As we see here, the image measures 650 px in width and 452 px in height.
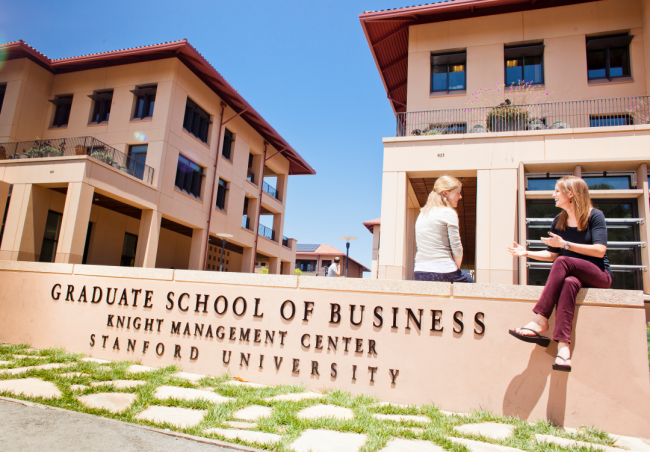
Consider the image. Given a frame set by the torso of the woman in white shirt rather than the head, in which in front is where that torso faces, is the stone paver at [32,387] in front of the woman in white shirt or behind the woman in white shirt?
behind

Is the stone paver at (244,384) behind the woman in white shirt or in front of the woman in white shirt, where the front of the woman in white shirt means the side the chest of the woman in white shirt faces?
behind

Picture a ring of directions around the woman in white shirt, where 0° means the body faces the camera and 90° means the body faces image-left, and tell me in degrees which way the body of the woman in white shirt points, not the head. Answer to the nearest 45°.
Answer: approximately 225°

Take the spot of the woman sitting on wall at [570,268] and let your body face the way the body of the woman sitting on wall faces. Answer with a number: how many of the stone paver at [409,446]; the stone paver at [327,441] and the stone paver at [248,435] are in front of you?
3

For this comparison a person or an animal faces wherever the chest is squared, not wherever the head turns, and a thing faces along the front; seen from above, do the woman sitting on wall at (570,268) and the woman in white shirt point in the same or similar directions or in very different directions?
very different directions

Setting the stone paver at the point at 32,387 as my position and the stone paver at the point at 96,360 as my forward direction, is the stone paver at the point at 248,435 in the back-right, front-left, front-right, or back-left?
back-right

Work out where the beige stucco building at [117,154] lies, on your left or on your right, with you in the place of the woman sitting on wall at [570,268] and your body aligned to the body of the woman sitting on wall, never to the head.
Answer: on your right

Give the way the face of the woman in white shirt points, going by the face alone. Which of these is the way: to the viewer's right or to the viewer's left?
to the viewer's right

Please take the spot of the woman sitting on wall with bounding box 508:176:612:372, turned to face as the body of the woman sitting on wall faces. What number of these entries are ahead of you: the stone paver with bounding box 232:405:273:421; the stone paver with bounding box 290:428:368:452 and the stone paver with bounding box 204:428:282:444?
3

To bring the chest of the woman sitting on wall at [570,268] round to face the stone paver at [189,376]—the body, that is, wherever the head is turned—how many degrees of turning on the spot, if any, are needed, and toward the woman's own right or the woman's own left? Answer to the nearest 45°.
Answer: approximately 45° to the woman's own right

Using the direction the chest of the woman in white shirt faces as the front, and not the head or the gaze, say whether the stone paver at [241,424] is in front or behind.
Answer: behind
